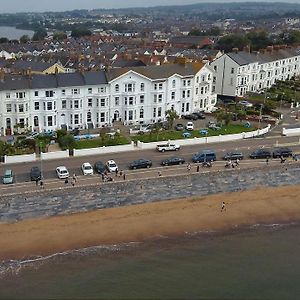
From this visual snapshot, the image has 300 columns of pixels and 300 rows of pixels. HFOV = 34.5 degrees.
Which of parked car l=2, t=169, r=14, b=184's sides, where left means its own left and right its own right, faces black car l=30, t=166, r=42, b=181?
left

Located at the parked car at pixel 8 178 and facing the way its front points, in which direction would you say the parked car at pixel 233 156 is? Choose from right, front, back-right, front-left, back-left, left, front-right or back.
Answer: left

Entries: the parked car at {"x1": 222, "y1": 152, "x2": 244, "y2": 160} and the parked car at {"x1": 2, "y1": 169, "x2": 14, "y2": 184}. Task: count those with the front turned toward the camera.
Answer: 1

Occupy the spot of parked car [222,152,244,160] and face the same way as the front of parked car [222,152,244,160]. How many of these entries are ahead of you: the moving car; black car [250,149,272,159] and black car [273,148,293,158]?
1

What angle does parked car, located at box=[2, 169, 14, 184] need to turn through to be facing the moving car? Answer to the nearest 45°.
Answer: approximately 90° to its left

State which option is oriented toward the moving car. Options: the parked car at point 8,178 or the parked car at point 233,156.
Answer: the parked car at point 233,156

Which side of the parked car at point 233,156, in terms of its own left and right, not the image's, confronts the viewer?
left

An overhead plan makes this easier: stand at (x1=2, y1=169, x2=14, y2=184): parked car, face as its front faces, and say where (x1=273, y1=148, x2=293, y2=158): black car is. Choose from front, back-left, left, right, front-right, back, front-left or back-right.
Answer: left

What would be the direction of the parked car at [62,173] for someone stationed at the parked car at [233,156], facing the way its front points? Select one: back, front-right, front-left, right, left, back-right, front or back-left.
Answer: front-left
